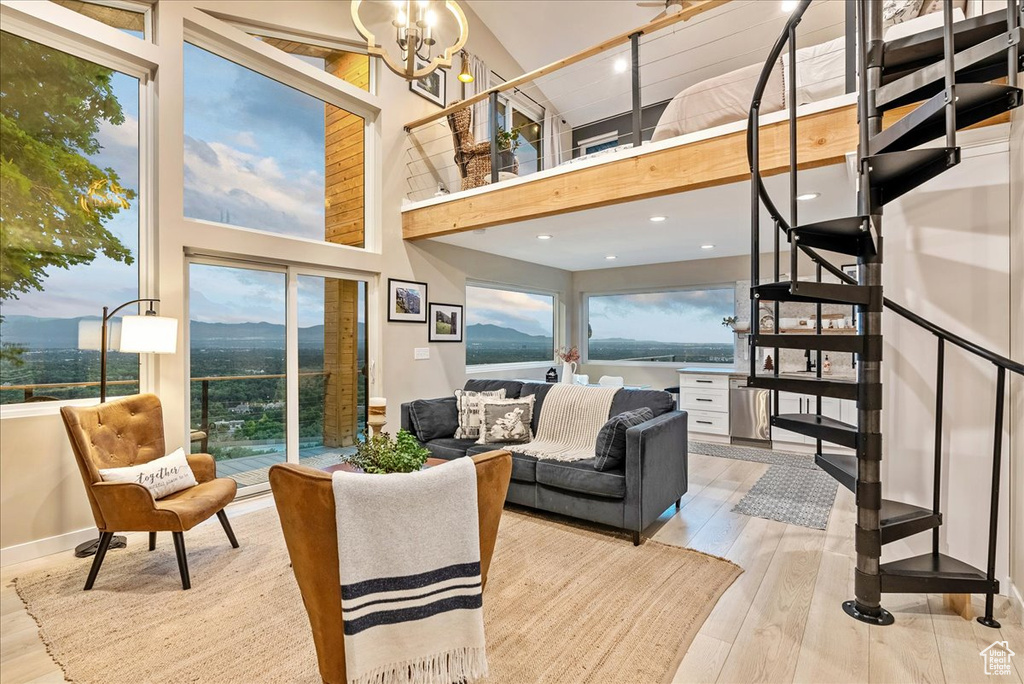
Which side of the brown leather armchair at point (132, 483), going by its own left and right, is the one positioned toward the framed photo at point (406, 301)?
left

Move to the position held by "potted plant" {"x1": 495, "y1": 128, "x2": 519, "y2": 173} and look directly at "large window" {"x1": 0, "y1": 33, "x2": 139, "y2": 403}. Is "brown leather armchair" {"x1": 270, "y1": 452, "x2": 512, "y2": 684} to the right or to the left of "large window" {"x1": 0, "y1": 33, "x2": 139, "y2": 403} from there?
left

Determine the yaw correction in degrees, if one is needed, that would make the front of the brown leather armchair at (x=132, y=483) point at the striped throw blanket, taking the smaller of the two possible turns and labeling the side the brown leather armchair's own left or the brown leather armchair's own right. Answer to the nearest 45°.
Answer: approximately 45° to the brown leather armchair's own right

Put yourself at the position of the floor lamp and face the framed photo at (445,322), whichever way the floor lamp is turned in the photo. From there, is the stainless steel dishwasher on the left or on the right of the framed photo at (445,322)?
right

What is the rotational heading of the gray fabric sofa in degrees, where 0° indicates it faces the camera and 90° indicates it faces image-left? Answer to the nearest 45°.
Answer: approximately 45°

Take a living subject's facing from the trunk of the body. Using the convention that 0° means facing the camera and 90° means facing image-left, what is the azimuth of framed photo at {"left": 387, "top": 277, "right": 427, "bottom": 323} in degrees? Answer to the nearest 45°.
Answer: approximately 315°

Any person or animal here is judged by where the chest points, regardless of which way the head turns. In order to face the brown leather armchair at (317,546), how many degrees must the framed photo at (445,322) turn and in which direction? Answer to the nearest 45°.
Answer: approximately 45° to its right

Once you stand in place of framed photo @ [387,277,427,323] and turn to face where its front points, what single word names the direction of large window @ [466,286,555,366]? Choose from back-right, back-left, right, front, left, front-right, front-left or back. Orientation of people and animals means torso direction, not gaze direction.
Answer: left
